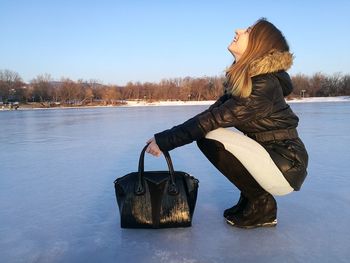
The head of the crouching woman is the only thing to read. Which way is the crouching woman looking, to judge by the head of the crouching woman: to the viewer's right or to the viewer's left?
to the viewer's left

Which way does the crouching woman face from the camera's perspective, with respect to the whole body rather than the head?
to the viewer's left
